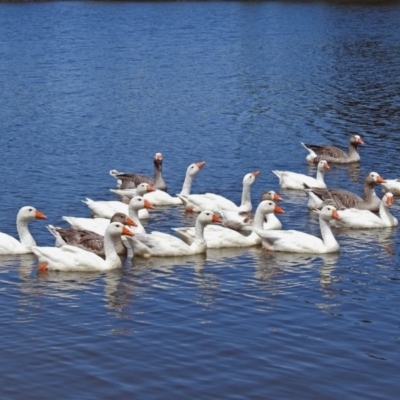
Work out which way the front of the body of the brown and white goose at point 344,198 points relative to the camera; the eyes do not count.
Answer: to the viewer's right

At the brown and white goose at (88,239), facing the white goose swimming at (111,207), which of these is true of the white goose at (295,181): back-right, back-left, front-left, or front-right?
front-right

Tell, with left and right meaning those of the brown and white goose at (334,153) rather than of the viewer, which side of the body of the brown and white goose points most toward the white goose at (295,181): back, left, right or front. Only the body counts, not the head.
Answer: right

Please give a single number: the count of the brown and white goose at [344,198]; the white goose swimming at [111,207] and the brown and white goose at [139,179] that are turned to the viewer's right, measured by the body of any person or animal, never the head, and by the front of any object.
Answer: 3

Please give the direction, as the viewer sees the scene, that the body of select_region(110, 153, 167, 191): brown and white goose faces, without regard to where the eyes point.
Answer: to the viewer's right

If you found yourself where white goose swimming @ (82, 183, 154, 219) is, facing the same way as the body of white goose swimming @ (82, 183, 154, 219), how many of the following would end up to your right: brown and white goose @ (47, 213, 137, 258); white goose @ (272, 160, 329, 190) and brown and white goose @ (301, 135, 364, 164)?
1

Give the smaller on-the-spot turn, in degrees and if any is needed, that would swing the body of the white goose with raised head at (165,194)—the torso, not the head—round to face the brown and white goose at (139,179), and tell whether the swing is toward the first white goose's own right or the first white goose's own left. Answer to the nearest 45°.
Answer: approximately 135° to the first white goose's own left

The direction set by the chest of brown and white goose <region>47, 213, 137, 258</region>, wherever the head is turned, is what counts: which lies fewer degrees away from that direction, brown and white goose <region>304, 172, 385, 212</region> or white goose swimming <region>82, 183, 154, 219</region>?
the brown and white goose

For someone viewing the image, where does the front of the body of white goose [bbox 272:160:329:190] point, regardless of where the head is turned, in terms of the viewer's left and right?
facing to the right of the viewer

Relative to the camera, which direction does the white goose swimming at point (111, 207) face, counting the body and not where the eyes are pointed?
to the viewer's right

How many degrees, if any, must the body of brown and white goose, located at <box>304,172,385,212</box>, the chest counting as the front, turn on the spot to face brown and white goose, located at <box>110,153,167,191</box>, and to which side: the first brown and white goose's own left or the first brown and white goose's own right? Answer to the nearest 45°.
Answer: approximately 180°

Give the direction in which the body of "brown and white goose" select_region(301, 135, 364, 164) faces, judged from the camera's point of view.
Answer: to the viewer's right

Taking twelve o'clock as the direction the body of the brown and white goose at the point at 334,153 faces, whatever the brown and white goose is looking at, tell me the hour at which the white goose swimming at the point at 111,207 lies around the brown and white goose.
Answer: The white goose swimming is roughly at 4 o'clock from the brown and white goose.

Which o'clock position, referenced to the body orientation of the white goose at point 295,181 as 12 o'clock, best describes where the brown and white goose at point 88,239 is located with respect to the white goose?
The brown and white goose is roughly at 4 o'clock from the white goose.

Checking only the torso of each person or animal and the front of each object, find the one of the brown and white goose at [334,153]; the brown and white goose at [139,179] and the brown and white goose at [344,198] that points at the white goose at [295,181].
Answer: the brown and white goose at [139,179]

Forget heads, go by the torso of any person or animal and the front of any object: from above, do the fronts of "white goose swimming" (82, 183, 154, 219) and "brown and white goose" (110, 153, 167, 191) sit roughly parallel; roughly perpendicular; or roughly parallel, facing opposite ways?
roughly parallel

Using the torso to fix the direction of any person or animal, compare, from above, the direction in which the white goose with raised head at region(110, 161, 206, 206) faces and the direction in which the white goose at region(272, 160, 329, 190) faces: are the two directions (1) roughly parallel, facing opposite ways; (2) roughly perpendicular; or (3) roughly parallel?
roughly parallel

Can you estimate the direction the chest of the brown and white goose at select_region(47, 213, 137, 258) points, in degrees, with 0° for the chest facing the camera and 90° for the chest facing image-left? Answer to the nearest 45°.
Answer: approximately 270°

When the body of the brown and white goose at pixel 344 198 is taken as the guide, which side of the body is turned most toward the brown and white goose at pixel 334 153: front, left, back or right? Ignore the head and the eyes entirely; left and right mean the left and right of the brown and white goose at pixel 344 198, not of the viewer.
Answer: left

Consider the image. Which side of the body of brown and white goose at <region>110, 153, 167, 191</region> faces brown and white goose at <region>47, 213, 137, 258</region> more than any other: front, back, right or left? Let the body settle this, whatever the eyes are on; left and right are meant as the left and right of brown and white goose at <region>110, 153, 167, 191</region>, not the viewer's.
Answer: right

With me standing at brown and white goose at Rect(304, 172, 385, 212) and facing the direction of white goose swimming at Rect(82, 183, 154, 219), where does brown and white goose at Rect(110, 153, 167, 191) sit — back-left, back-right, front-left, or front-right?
front-right
